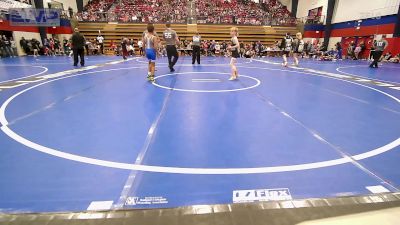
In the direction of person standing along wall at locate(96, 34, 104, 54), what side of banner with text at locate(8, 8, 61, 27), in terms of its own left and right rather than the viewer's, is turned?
left

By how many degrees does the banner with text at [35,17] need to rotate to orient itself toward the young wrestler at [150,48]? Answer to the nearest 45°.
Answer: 0° — it already faces them

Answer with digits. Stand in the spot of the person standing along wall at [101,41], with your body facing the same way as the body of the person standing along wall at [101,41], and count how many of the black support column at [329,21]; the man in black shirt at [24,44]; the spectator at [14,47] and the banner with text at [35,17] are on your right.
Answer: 3

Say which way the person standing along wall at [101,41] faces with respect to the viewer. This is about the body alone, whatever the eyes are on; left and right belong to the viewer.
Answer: facing the viewer

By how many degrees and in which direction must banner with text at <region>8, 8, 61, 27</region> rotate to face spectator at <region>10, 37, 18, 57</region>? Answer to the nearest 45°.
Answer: approximately 45° to its right

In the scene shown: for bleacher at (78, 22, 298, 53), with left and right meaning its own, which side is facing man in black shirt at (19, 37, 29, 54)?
right

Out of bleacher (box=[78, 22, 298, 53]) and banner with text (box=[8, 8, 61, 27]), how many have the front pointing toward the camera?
2

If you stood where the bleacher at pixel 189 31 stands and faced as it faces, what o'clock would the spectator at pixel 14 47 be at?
The spectator is roughly at 2 o'clock from the bleacher.

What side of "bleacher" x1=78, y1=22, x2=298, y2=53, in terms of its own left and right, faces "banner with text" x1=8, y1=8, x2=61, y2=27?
right

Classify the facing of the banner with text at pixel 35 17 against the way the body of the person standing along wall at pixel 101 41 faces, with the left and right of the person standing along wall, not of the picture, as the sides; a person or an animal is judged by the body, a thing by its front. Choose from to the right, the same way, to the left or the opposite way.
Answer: the same way

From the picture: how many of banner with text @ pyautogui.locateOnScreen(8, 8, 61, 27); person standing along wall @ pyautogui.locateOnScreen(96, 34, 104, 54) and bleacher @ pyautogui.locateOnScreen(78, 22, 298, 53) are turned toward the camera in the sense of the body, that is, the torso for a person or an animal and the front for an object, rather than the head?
3

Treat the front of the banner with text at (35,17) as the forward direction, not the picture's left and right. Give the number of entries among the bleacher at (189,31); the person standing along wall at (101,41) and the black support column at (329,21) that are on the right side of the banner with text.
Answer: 0

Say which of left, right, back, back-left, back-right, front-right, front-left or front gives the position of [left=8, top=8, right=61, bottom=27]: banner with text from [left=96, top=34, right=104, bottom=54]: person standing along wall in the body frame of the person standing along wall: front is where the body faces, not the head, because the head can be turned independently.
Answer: right

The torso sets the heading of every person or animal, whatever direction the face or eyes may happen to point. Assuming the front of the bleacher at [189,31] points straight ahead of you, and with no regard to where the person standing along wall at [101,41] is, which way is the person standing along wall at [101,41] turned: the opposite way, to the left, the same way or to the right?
the same way

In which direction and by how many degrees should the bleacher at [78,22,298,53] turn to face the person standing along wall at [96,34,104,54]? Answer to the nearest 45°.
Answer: approximately 90° to its right

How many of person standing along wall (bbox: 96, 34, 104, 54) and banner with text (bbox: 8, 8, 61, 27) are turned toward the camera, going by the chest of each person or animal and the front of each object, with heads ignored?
2

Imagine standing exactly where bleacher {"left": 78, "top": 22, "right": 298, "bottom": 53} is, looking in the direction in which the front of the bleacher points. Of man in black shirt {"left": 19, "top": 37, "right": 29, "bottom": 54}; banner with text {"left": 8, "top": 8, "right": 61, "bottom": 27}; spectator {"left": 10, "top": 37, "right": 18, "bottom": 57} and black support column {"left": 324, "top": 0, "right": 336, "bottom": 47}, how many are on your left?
1

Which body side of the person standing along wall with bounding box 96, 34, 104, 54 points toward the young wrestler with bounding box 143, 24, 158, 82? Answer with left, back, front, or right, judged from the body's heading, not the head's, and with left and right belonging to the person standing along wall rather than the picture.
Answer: front
